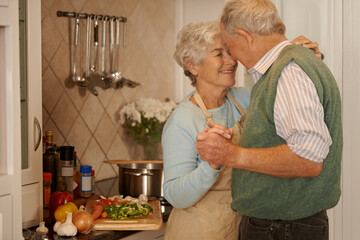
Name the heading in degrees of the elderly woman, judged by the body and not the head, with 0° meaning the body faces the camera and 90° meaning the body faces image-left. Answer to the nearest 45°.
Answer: approximately 315°

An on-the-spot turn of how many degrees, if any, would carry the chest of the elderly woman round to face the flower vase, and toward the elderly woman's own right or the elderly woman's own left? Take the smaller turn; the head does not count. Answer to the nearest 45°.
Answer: approximately 135° to the elderly woman's own left

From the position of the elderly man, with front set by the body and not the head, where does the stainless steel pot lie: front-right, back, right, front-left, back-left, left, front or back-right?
front-right

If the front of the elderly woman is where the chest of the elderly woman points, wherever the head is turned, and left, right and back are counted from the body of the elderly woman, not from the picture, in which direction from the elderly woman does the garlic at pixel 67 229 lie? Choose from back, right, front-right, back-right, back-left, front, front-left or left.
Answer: back-right

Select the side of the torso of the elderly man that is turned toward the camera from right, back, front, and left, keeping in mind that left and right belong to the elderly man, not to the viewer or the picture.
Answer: left

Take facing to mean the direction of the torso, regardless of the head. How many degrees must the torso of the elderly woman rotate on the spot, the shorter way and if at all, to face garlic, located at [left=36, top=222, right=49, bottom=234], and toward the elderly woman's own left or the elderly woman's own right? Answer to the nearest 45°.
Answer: approximately 135° to the elderly woman's own right

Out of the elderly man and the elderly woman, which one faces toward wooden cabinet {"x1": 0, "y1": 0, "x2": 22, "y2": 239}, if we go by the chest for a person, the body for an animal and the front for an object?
the elderly man

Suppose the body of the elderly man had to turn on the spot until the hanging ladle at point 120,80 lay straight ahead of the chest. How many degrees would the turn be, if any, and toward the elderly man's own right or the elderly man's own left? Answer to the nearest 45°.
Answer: approximately 45° to the elderly man's own right

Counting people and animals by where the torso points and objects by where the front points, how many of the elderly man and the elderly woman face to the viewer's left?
1

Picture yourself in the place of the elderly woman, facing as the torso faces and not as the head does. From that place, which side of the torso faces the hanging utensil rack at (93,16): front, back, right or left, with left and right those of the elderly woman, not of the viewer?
back

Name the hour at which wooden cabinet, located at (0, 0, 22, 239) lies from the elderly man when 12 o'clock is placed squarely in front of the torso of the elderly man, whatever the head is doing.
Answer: The wooden cabinet is roughly at 12 o'clock from the elderly man.

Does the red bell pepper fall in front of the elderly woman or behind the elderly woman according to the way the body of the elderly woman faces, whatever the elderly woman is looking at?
behind

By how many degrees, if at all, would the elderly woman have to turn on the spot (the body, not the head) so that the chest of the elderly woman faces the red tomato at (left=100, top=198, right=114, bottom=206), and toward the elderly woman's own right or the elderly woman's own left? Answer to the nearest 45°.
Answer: approximately 180°

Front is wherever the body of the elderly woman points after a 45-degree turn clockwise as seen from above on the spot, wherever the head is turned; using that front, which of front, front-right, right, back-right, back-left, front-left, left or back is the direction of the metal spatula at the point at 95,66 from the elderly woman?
back-right
